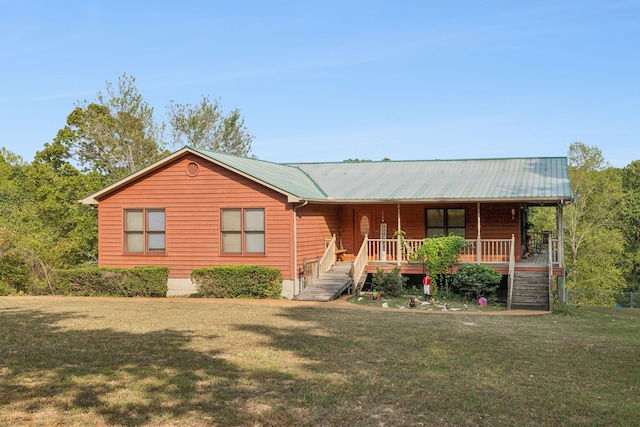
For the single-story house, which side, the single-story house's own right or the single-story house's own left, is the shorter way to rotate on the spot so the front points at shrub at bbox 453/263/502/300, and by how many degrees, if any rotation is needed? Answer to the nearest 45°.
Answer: approximately 90° to the single-story house's own left

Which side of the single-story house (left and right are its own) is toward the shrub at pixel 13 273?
right

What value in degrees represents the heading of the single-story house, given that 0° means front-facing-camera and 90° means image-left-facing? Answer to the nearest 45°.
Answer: approximately 0°
